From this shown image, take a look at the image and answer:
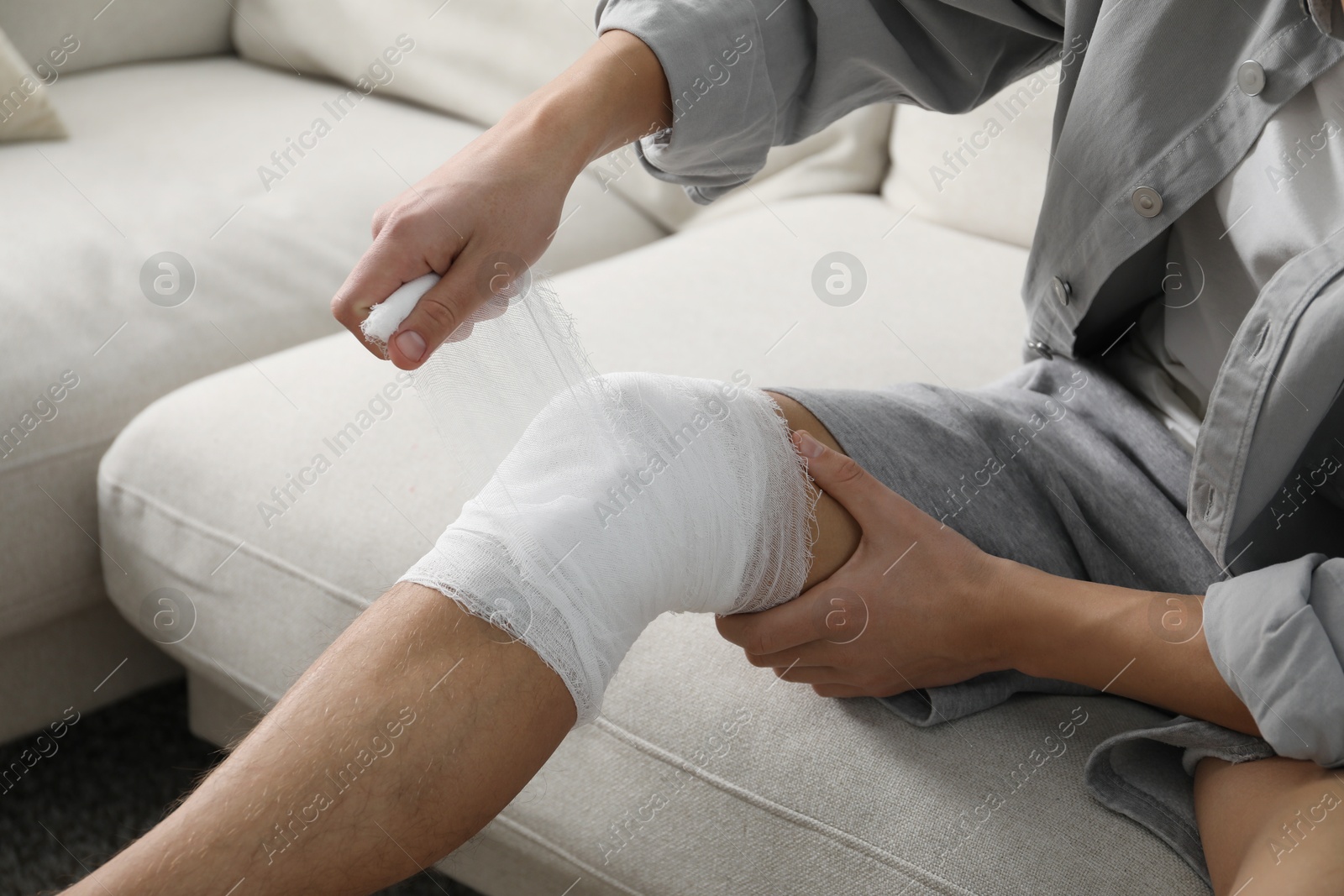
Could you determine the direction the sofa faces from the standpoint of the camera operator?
facing the viewer and to the left of the viewer
